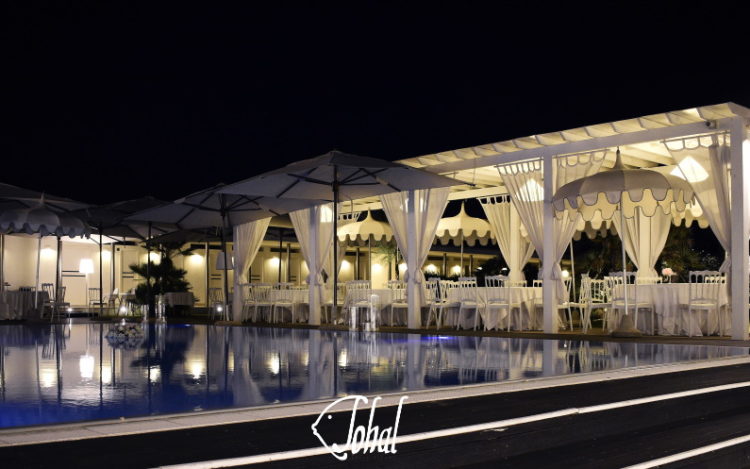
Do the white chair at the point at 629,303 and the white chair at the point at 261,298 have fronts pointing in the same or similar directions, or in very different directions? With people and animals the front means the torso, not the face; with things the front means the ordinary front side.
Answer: very different directions

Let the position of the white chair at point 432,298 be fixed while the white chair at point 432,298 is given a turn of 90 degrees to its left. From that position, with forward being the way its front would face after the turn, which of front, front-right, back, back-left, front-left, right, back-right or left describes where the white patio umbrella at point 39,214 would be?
front-left

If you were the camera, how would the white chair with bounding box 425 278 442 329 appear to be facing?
facing away from the viewer and to the right of the viewer

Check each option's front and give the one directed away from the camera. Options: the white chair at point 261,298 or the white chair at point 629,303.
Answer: the white chair at point 261,298

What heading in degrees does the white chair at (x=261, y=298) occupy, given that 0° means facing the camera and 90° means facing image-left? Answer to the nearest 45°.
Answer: approximately 180°

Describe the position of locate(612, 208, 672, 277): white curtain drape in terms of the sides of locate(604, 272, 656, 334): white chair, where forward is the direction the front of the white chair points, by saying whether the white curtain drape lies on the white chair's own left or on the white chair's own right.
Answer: on the white chair's own left

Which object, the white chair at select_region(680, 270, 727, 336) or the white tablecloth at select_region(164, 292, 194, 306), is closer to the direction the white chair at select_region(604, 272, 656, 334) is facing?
the white chair

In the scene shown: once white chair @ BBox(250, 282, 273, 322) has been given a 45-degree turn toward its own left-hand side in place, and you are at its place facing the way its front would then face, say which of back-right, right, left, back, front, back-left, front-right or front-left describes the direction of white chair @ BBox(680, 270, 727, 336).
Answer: back

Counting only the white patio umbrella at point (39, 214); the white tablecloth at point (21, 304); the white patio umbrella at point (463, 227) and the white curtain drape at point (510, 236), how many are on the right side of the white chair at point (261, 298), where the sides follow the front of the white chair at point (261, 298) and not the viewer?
2
